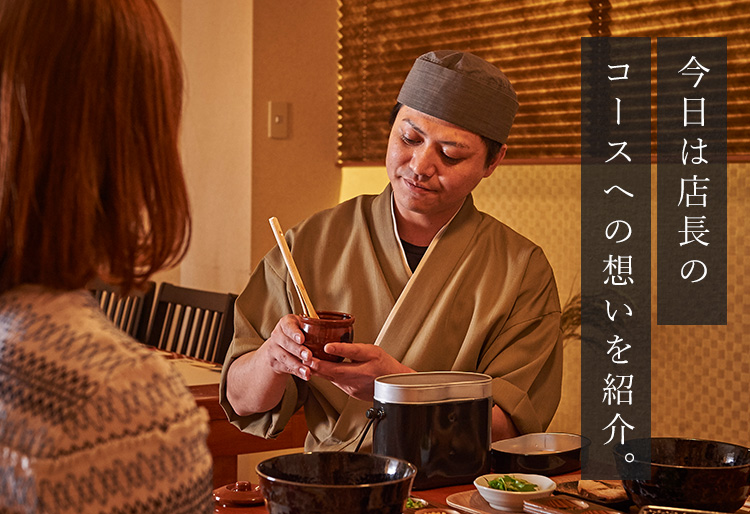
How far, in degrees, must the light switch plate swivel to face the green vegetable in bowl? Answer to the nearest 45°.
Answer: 0° — it already faces it

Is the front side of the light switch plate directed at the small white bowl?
yes

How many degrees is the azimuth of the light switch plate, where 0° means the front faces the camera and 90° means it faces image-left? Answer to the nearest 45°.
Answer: approximately 0°

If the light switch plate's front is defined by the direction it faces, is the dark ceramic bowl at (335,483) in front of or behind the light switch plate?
in front

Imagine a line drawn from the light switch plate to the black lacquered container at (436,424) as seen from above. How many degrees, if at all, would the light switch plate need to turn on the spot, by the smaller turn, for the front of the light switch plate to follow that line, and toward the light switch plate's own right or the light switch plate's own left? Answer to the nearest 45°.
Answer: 0° — it already faces it

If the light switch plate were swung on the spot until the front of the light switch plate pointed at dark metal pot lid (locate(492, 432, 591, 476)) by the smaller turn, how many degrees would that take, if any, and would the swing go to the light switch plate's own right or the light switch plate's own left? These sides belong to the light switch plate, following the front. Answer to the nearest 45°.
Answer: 0° — it already faces it
